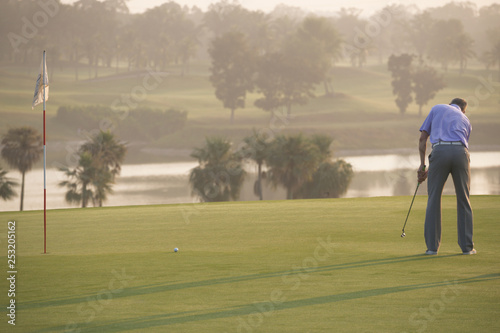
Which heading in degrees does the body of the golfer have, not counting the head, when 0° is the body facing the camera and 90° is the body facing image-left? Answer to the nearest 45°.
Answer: approximately 180°
